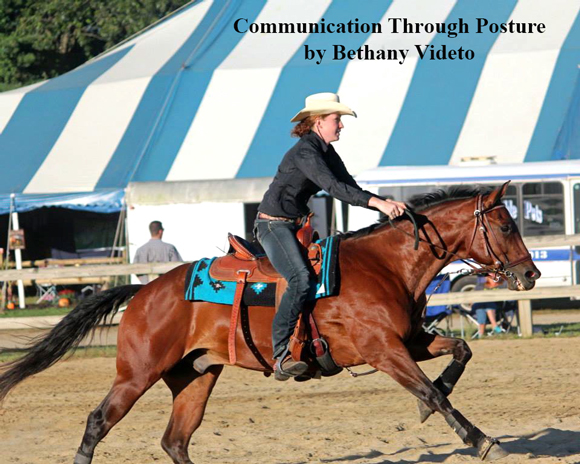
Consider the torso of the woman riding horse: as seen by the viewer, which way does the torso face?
to the viewer's right

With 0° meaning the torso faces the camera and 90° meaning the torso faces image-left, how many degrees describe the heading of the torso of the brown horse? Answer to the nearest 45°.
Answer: approximately 270°

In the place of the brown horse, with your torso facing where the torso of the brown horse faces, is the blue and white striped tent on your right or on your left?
on your left

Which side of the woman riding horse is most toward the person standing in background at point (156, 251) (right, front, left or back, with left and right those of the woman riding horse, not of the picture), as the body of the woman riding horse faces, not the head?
left

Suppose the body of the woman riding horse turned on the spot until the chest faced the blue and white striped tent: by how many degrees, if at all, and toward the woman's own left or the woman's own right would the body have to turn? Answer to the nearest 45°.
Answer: approximately 90° to the woman's own left

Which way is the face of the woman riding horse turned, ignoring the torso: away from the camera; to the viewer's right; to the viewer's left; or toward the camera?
to the viewer's right
